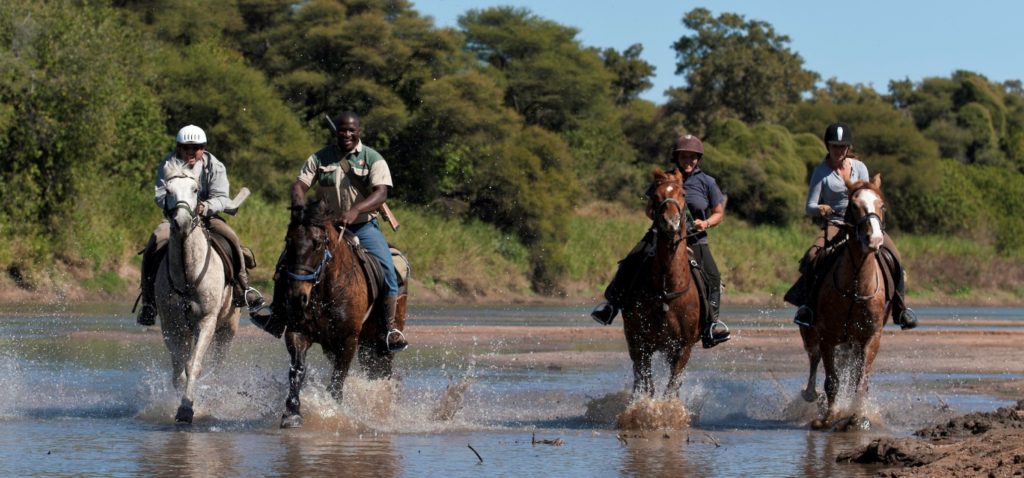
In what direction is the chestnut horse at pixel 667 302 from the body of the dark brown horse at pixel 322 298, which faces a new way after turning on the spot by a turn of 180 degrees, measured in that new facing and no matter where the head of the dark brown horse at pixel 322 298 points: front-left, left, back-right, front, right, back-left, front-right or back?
front-right

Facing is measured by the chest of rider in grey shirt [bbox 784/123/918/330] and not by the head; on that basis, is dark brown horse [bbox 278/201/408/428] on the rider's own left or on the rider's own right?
on the rider's own right

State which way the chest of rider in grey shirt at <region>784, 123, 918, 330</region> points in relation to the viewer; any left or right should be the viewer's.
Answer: facing the viewer

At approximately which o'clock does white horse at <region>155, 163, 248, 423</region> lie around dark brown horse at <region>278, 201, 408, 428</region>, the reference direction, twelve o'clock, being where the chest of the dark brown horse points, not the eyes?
The white horse is roughly at 3 o'clock from the dark brown horse.

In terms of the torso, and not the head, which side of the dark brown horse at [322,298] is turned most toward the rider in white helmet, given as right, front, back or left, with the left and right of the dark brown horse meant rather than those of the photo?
right

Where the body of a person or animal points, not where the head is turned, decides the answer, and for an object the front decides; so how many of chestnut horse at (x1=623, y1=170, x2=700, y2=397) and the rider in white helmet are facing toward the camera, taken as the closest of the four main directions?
2

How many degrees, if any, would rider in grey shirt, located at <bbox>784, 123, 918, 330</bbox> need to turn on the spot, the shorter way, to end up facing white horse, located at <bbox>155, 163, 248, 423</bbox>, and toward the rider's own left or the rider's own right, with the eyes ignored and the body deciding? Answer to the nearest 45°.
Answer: approximately 90° to the rider's own right

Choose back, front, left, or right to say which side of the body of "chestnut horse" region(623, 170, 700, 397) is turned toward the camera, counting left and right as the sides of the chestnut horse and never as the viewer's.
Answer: front

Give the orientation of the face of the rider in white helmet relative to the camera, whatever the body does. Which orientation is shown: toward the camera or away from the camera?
toward the camera

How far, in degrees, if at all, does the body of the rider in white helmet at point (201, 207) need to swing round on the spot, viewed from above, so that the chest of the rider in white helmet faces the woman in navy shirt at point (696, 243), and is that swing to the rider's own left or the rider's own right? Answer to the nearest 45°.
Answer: approximately 90° to the rider's own left

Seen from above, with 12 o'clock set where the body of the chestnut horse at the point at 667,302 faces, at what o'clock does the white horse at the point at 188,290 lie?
The white horse is roughly at 3 o'clock from the chestnut horse.

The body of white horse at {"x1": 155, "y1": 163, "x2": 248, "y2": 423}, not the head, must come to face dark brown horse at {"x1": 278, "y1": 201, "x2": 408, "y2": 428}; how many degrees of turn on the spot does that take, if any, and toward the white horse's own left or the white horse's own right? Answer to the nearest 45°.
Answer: approximately 45° to the white horse's own left

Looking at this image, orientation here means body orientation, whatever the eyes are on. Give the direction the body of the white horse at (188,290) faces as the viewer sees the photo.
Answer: toward the camera
